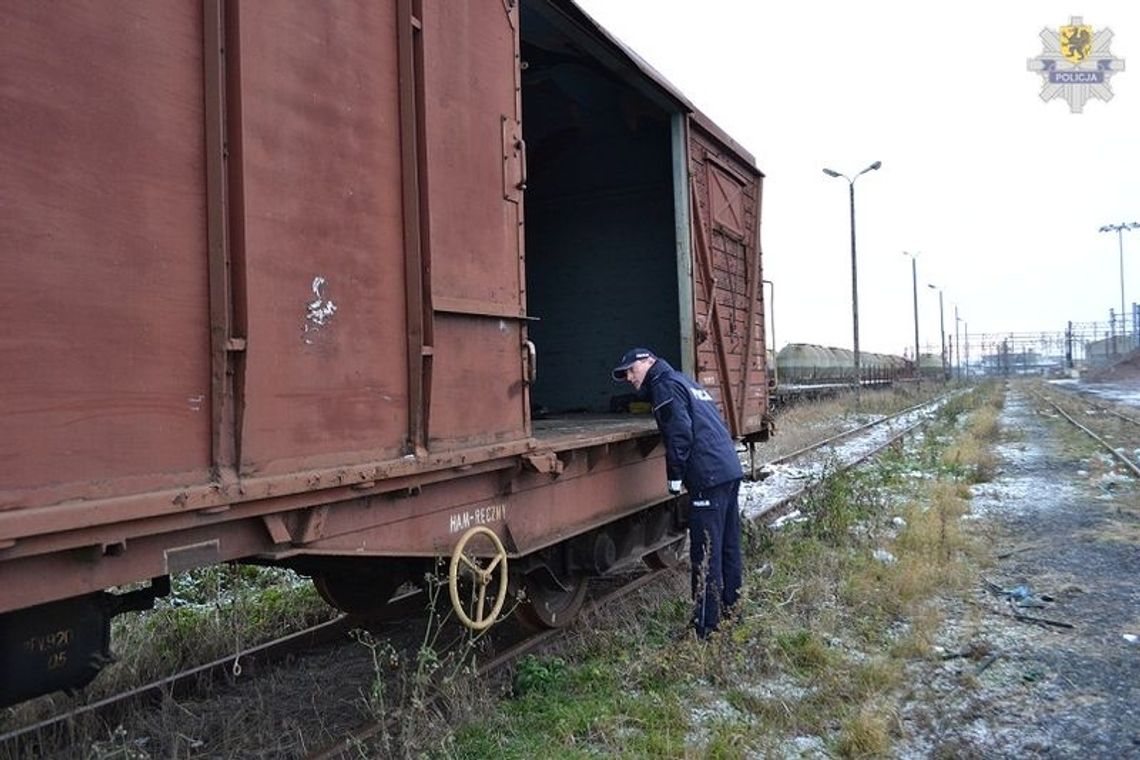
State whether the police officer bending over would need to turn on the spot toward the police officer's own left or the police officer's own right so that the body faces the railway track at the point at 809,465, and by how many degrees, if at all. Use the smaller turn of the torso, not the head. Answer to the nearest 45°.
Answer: approximately 90° to the police officer's own right

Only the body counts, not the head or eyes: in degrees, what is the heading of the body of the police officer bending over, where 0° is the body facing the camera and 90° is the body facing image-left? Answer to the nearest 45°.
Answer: approximately 90°

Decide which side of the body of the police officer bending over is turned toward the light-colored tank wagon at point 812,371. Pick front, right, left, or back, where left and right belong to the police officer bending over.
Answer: right
